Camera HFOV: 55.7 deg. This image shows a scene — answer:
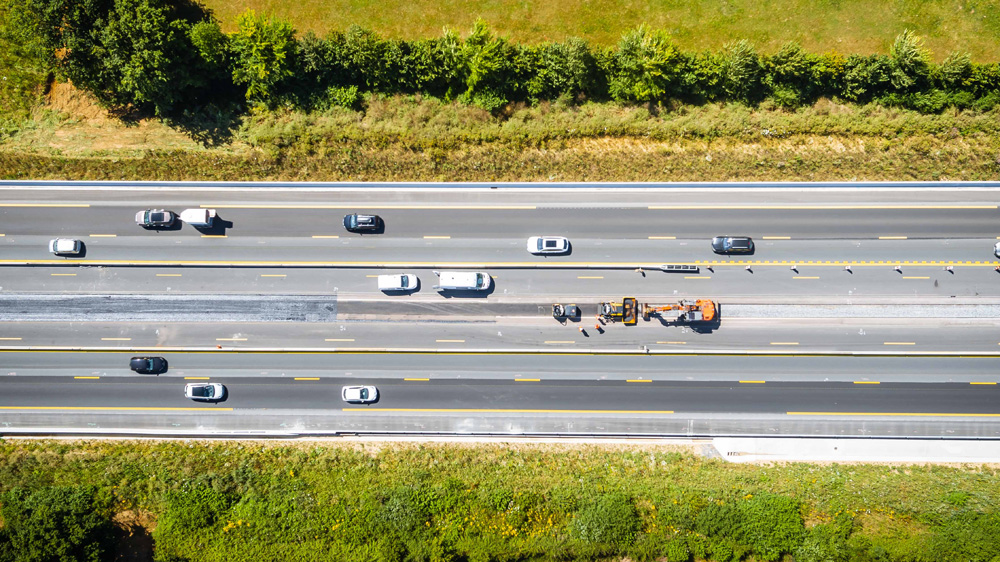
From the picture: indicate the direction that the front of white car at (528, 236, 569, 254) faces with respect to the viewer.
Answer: facing to the left of the viewer

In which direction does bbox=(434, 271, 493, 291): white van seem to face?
to the viewer's right

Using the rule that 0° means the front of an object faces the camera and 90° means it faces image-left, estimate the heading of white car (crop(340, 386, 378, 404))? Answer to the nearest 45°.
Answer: approximately 270°

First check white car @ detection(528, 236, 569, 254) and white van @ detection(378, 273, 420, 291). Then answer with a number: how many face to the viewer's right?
1

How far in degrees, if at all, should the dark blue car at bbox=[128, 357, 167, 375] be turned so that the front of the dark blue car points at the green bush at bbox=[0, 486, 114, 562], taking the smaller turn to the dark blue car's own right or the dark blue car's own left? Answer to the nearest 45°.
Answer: approximately 135° to the dark blue car's own right

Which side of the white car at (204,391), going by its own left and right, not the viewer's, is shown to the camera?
right

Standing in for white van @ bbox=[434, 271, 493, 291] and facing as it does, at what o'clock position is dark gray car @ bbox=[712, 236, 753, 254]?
The dark gray car is roughly at 12 o'clock from the white van.

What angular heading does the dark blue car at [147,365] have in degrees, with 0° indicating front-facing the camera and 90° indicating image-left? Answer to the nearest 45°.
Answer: approximately 270°

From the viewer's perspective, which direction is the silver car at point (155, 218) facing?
to the viewer's left

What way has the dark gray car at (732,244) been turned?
to the viewer's left

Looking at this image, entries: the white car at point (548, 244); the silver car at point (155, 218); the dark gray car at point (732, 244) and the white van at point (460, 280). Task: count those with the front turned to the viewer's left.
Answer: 3

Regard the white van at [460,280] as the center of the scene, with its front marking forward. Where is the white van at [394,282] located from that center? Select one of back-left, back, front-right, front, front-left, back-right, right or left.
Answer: back

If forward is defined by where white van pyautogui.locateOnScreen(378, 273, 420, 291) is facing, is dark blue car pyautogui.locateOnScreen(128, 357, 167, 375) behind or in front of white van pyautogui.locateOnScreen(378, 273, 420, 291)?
behind

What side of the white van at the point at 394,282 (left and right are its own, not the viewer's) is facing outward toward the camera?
right

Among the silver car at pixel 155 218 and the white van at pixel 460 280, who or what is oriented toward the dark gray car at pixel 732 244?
the white van
